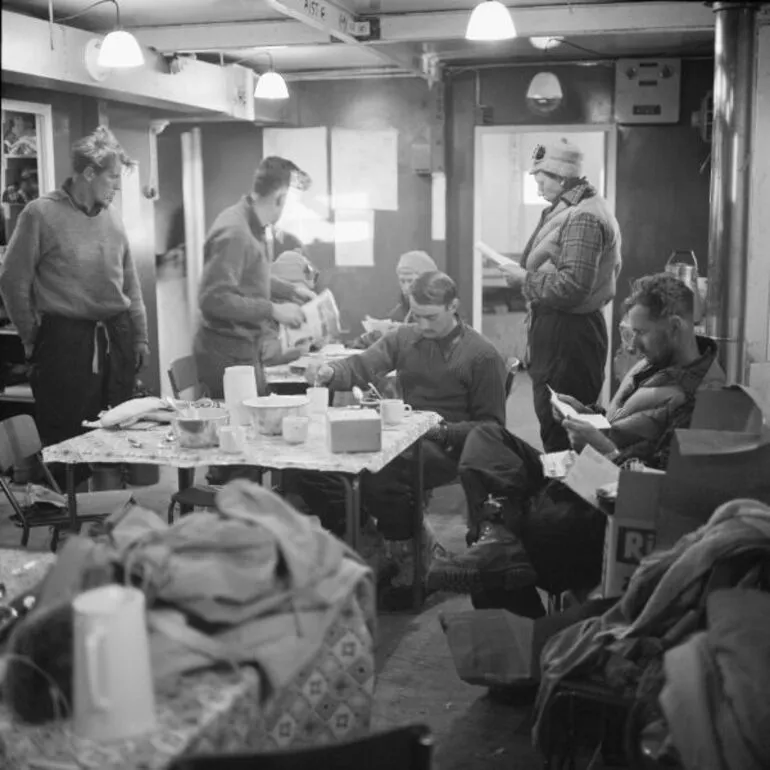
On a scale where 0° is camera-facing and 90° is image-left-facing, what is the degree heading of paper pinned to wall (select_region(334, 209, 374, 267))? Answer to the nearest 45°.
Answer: approximately 0°

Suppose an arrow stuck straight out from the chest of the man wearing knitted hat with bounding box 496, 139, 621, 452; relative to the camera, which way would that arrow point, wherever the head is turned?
to the viewer's left

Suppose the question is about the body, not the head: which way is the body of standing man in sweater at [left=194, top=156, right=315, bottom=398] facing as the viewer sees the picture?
to the viewer's right

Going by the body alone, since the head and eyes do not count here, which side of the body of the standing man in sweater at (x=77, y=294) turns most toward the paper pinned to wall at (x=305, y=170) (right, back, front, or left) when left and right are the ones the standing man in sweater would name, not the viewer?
left

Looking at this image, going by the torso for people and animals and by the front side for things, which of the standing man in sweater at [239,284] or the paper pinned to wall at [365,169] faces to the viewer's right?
the standing man in sweater

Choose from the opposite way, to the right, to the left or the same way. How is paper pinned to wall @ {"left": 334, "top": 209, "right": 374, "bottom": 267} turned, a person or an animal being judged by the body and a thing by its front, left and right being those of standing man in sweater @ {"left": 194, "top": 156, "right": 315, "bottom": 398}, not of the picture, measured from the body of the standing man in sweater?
to the right

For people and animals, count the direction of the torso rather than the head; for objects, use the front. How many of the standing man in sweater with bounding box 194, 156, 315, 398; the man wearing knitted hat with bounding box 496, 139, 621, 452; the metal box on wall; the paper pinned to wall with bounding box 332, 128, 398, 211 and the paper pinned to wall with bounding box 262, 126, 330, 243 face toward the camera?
3

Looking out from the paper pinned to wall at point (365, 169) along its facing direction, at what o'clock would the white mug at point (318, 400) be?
The white mug is roughly at 12 o'clock from the paper pinned to wall.

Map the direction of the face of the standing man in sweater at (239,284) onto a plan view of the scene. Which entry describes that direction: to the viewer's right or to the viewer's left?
to the viewer's right

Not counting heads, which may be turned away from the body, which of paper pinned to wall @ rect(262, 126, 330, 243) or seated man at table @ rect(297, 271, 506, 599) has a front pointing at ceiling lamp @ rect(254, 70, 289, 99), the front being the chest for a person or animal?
the paper pinned to wall

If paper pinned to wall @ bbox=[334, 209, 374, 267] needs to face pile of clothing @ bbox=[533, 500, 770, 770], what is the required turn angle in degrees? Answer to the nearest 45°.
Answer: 0° — it already faces it

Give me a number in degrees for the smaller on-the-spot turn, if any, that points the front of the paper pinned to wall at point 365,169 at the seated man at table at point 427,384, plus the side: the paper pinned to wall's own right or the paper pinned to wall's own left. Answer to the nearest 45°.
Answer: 0° — it already faces them

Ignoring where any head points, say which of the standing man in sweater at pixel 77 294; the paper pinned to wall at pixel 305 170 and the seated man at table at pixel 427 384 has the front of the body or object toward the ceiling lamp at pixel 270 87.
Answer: the paper pinned to wall
